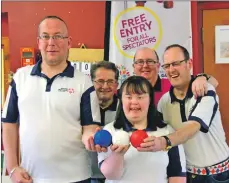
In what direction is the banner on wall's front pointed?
toward the camera

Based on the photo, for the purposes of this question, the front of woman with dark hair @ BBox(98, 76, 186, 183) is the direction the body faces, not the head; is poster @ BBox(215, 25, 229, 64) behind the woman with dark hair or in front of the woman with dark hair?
behind

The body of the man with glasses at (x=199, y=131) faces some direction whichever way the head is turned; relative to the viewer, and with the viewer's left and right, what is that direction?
facing the viewer and to the left of the viewer

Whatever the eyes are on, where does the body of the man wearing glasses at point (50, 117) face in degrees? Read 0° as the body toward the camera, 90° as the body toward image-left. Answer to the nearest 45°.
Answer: approximately 0°

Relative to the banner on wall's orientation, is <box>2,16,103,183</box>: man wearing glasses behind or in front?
in front

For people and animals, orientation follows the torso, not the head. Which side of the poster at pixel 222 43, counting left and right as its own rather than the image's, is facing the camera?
front

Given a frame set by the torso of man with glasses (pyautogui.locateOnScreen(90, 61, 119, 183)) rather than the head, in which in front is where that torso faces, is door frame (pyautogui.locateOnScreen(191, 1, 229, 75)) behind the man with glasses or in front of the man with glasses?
behind

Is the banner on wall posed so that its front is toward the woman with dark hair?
yes

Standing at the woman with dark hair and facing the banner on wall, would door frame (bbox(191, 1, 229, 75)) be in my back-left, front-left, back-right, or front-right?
front-right
